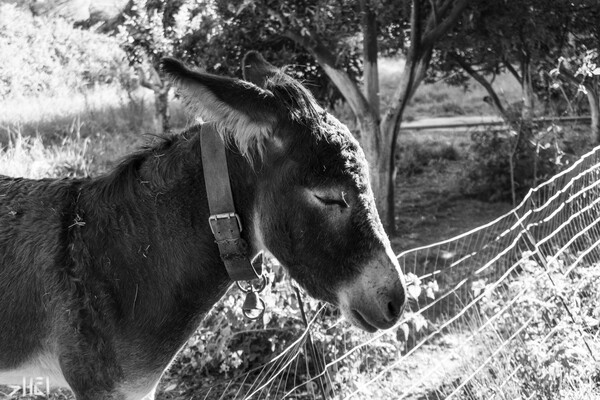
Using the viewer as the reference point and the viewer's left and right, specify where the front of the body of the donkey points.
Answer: facing to the right of the viewer

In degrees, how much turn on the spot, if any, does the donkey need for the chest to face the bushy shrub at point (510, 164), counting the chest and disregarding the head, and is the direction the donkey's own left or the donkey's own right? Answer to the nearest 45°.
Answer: approximately 45° to the donkey's own left

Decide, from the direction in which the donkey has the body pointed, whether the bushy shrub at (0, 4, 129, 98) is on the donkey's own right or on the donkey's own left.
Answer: on the donkey's own left

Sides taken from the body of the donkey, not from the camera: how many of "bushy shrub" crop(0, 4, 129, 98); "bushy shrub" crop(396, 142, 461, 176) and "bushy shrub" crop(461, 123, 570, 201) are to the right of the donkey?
0

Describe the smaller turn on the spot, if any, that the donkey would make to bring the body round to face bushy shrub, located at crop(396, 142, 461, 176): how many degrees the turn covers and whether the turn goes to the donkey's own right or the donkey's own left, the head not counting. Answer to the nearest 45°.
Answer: approximately 45° to the donkey's own left
